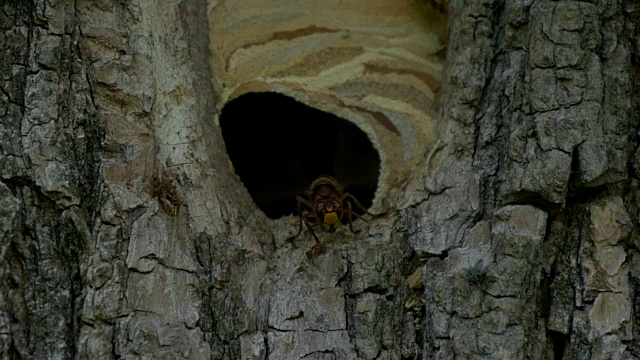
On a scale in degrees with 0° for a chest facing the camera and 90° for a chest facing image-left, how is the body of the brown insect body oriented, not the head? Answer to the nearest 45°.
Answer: approximately 0°
